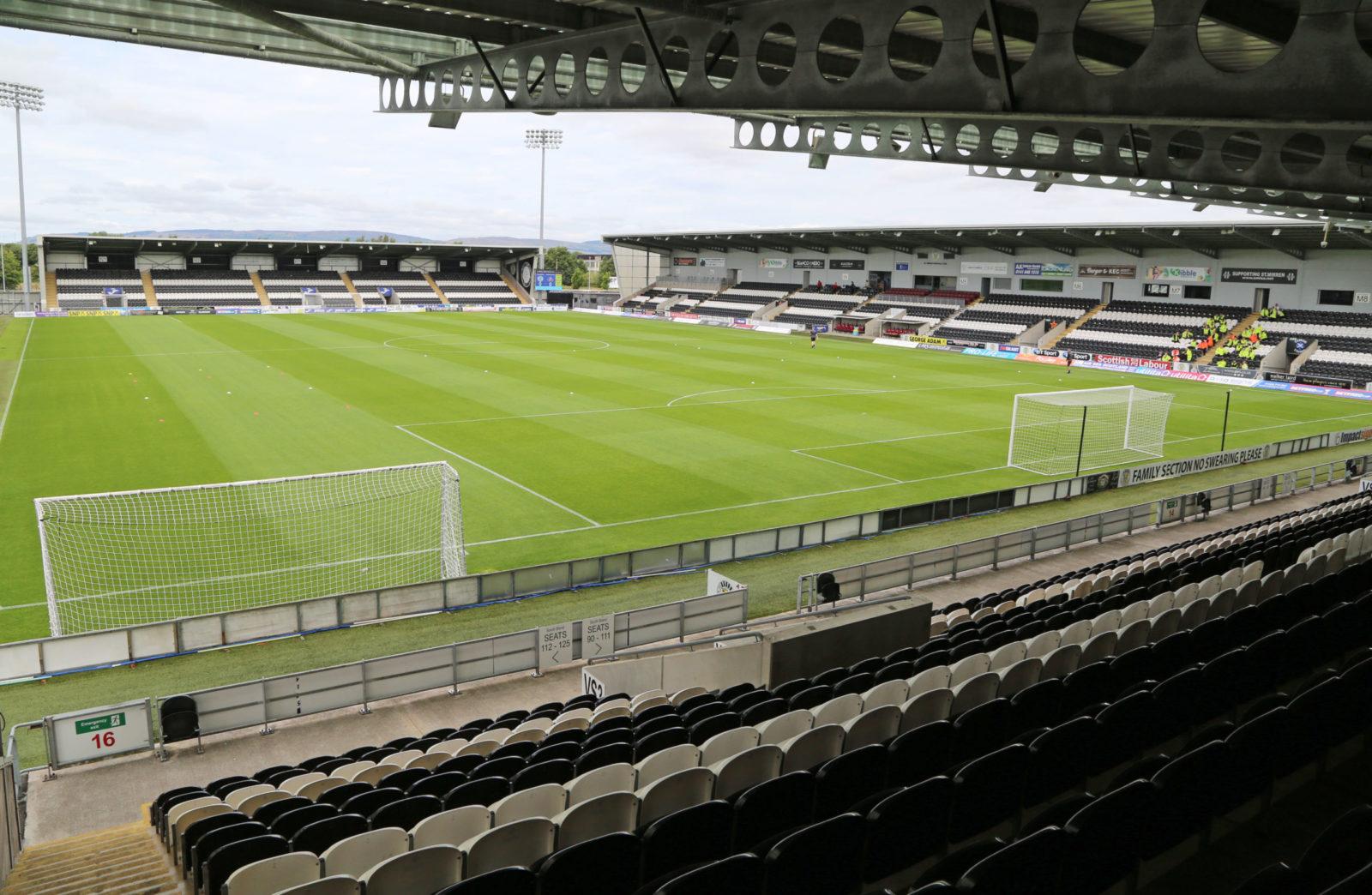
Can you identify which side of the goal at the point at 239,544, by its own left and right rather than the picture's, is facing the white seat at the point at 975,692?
back

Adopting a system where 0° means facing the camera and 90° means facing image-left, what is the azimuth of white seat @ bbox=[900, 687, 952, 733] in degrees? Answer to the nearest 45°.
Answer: approximately 135°

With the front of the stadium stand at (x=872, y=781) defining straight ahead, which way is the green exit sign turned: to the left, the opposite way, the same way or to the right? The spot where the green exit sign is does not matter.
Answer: the opposite way

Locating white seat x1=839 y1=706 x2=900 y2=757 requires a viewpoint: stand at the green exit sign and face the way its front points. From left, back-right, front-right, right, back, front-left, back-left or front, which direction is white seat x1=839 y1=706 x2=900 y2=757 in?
front-left

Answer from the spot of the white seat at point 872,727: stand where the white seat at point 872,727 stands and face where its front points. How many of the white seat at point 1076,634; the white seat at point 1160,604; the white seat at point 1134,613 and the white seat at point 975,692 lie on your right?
4

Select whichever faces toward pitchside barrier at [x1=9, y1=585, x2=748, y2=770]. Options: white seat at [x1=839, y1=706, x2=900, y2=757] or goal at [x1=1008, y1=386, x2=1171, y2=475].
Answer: the white seat

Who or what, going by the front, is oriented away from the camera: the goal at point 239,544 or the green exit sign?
the goal

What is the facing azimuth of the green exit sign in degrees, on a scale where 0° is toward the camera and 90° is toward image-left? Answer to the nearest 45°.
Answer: approximately 0°

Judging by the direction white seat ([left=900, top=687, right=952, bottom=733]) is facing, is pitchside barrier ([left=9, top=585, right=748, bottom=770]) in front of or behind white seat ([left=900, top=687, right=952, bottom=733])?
in front

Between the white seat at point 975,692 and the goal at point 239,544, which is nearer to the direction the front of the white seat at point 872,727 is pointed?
the goal

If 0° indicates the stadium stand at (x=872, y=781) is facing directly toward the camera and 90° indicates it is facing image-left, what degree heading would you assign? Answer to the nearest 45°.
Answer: approximately 135°

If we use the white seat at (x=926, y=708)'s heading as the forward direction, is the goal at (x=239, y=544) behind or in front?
in front

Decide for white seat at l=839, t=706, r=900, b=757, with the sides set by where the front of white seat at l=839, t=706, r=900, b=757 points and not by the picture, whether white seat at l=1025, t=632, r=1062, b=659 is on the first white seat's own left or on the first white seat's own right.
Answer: on the first white seat's own right

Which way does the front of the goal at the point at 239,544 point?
away from the camera

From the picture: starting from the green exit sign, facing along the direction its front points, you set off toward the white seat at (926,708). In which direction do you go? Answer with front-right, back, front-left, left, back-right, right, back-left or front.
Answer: front-left
